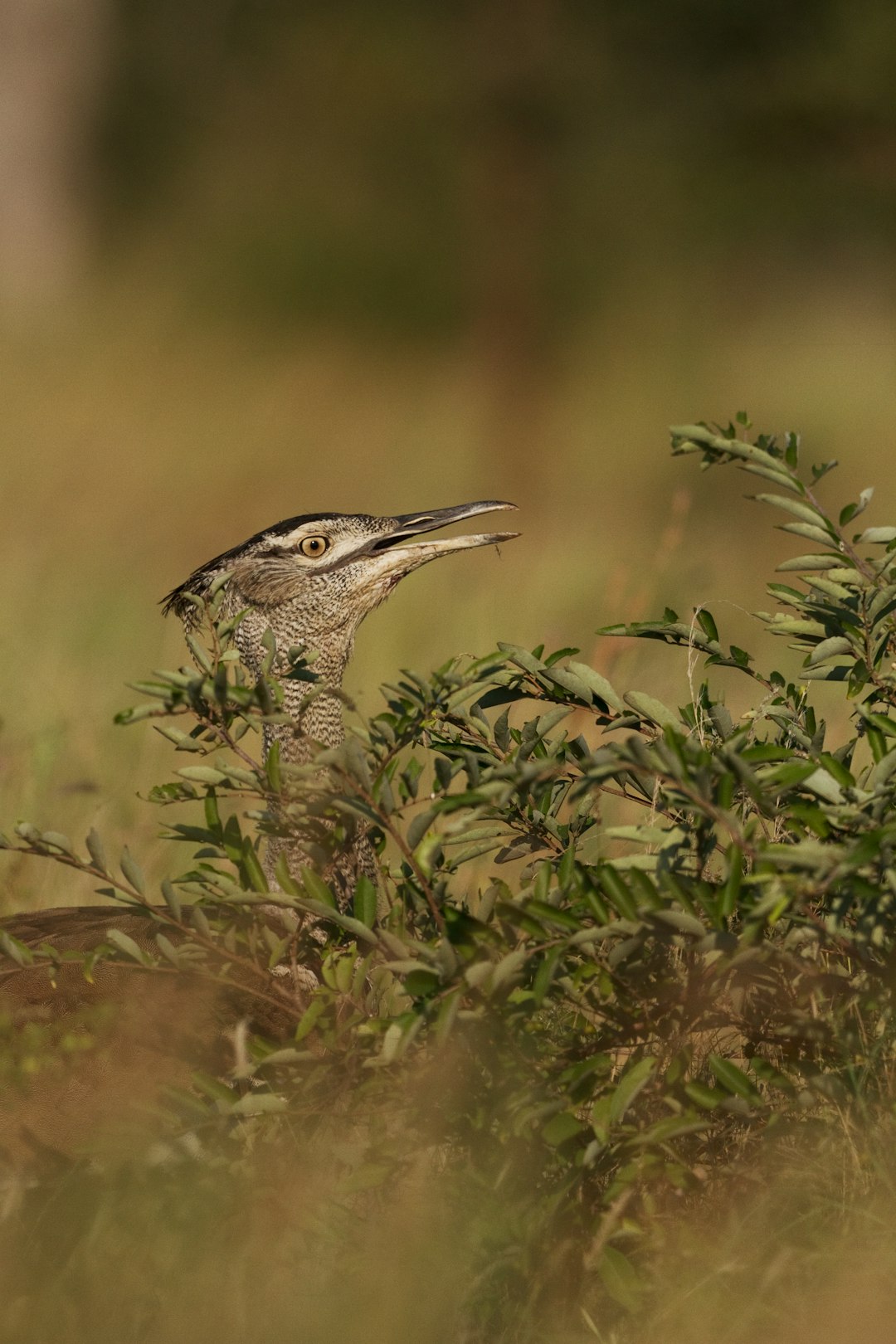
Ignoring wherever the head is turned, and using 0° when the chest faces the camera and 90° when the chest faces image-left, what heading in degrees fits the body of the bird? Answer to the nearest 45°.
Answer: approximately 270°
